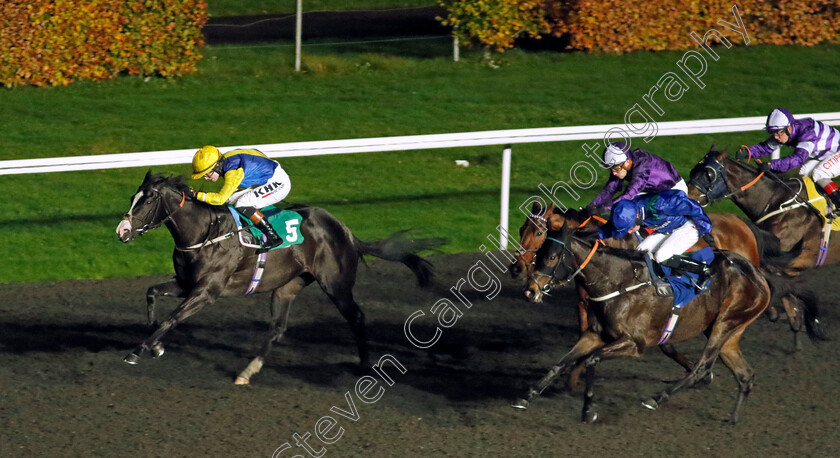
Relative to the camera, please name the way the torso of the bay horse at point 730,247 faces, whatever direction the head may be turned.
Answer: to the viewer's left

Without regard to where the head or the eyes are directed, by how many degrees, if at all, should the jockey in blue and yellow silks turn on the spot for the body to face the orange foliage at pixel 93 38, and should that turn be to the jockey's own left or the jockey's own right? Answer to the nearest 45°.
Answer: approximately 90° to the jockey's own right

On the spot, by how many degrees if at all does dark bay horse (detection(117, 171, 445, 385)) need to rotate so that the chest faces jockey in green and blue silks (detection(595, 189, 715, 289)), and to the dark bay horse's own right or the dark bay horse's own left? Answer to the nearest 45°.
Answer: approximately 180°

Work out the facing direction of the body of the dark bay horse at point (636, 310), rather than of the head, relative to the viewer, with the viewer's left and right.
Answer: facing to the left of the viewer

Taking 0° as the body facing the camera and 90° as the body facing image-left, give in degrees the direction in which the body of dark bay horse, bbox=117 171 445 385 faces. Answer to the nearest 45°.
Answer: approximately 90°

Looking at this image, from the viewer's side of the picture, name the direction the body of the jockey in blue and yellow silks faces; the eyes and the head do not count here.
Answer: to the viewer's left

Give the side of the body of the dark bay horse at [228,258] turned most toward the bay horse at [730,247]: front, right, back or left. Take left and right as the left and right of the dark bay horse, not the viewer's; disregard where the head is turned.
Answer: back

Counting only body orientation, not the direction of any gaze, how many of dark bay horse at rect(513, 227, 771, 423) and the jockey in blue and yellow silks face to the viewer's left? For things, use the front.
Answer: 2

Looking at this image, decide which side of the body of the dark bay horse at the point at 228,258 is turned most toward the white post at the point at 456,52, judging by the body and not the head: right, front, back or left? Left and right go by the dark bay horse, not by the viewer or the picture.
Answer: right

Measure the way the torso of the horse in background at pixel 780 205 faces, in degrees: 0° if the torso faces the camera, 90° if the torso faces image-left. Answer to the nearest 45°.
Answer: approximately 90°
